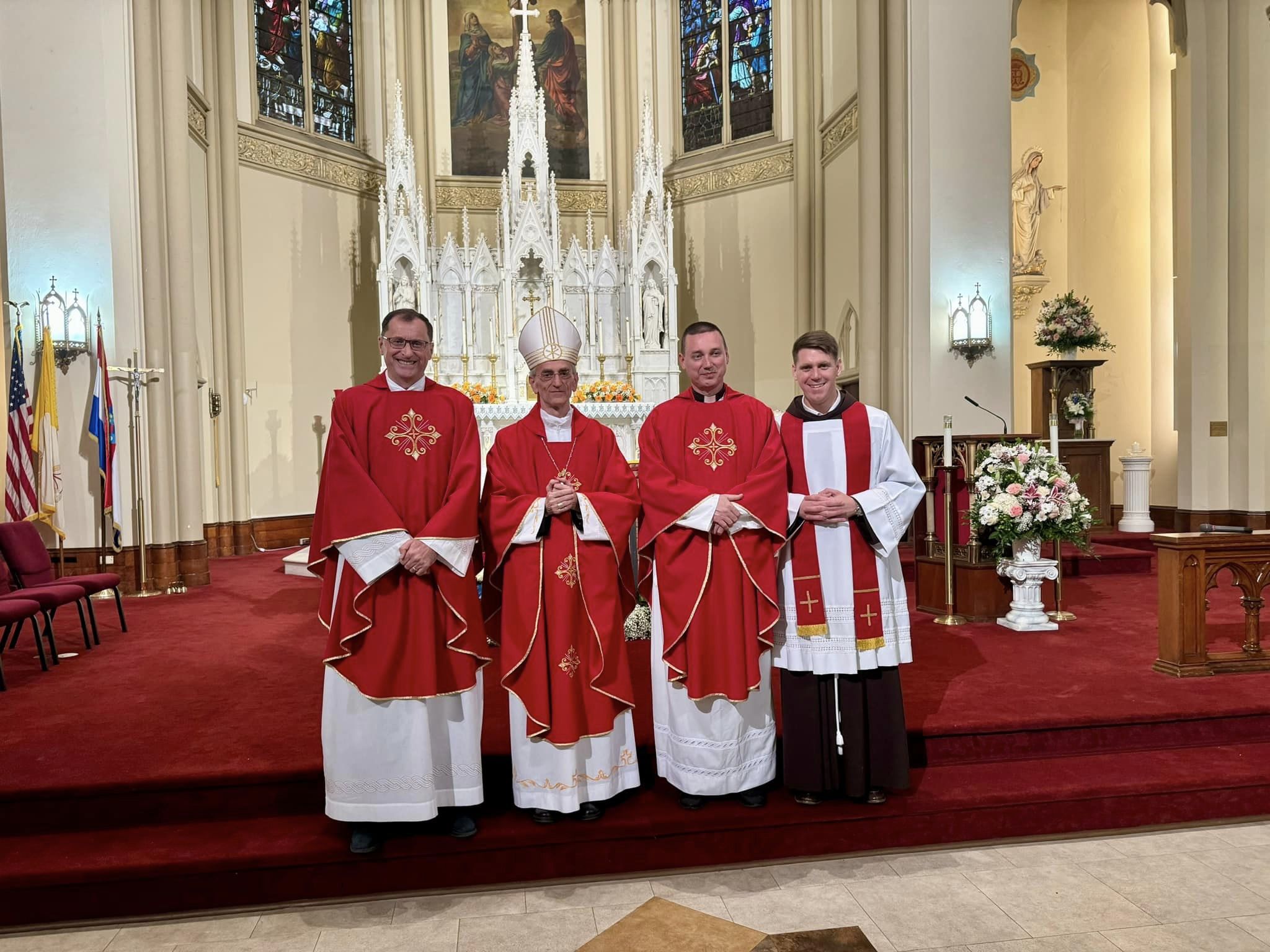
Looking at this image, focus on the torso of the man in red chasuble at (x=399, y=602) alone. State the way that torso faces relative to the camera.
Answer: toward the camera

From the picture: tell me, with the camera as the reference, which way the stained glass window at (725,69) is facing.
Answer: facing the viewer and to the left of the viewer

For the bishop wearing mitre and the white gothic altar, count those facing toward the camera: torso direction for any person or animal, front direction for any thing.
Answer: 2

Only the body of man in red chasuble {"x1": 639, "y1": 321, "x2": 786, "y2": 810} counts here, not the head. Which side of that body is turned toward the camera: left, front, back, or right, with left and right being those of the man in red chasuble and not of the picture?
front

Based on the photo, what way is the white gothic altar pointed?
toward the camera

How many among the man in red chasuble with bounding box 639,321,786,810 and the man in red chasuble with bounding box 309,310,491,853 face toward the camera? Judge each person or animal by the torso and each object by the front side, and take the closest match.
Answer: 2

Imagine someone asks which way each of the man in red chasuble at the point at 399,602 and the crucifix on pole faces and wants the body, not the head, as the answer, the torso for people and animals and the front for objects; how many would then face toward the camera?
2

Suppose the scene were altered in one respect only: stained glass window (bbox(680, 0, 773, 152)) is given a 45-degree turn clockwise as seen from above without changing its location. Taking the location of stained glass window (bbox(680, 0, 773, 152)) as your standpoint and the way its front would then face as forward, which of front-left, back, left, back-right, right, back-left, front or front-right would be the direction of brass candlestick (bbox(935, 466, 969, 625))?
left

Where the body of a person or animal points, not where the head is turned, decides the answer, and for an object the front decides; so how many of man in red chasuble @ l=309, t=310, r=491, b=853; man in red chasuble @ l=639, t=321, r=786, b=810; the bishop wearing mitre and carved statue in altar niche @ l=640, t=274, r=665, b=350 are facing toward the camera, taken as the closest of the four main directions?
4

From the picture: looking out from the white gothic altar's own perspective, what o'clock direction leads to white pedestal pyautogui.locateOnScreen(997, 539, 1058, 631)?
The white pedestal is roughly at 11 o'clock from the white gothic altar.

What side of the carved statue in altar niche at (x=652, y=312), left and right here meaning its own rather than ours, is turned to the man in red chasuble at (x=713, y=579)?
front

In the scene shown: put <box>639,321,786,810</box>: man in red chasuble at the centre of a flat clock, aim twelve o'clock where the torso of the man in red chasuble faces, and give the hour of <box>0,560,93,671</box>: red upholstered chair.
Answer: The red upholstered chair is roughly at 4 o'clock from the man in red chasuble.
